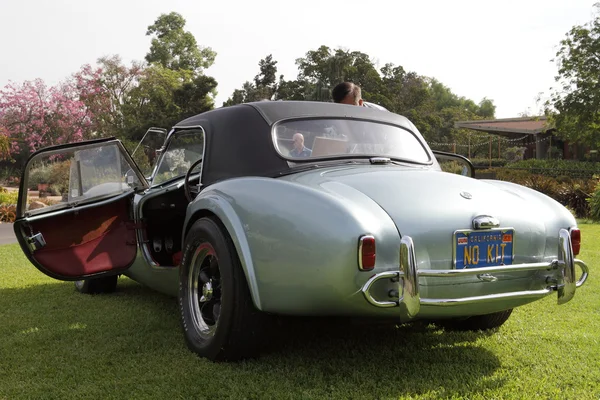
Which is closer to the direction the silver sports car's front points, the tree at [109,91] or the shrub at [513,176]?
the tree

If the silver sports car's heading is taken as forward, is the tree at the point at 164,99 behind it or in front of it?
in front

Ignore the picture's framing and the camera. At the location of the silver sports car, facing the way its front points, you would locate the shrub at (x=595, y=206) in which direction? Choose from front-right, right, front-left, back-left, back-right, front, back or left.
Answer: right

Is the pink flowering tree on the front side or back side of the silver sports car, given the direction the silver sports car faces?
on the front side

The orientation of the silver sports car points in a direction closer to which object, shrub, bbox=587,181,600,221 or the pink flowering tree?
the pink flowering tree

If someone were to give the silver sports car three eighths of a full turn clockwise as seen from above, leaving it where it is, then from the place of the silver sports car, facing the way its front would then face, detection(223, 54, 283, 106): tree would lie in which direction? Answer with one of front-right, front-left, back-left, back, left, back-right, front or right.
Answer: left

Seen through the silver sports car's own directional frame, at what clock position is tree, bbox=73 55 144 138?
The tree is roughly at 1 o'clock from the silver sports car.

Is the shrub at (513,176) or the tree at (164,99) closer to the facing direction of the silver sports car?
the tree

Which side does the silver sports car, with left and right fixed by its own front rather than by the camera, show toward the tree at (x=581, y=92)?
right

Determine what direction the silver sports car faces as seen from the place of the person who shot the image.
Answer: facing away from the viewer and to the left of the viewer

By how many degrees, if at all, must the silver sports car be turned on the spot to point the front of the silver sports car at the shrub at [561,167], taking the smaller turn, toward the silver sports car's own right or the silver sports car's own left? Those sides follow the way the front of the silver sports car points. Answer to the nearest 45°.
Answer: approximately 90° to the silver sports car's own right
